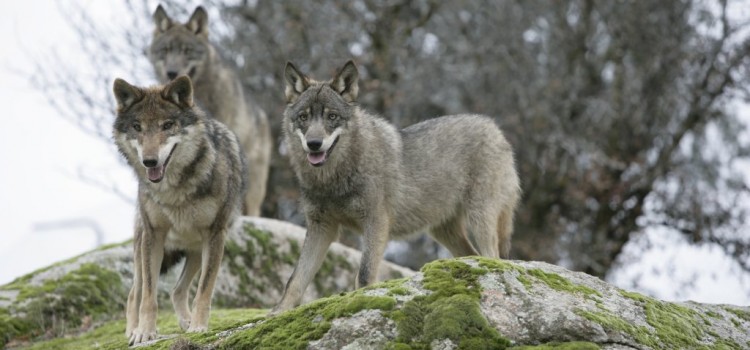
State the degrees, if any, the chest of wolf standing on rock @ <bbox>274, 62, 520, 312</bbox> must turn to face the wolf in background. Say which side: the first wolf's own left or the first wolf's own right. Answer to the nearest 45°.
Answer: approximately 90° to the first wolf's own right

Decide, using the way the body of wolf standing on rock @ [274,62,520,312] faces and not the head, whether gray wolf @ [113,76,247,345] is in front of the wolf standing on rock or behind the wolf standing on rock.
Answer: in front

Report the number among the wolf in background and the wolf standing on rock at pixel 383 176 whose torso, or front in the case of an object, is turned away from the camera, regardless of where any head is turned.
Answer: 0

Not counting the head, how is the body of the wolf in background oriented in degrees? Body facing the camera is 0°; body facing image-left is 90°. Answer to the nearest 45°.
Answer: approximately 45°

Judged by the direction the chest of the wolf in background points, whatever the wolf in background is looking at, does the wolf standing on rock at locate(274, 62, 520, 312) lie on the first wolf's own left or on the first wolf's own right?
on the first wolf's own left
